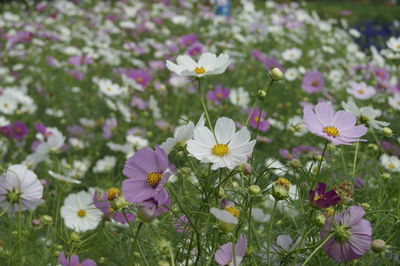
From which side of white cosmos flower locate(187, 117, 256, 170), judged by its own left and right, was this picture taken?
front

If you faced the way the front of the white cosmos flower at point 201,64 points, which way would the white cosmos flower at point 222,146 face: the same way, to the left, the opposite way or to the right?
the same way

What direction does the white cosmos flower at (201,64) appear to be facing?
toward the camera

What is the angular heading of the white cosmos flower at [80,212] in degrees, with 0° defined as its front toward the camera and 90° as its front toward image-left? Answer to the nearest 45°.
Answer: approximately 0°

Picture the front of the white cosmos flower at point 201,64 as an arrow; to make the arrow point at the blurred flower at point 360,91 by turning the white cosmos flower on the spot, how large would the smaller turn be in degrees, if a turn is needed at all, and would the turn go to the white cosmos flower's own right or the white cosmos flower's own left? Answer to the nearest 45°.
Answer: approximately 135° to the white cosmos flower's own left

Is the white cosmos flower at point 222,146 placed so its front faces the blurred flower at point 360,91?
no
